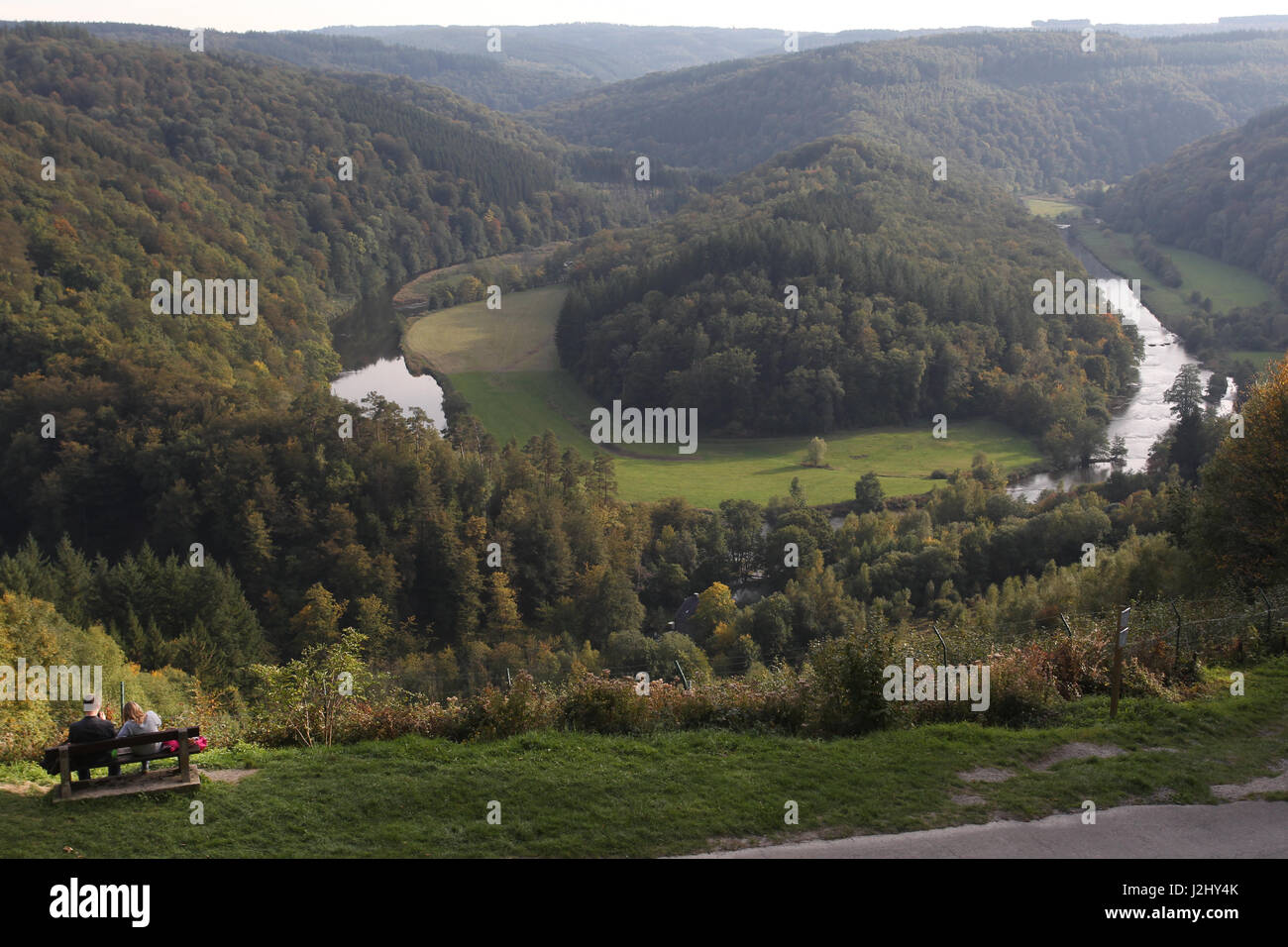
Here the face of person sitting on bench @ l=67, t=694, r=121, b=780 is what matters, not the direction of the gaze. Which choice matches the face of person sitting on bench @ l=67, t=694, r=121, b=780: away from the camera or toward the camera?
away from the camera

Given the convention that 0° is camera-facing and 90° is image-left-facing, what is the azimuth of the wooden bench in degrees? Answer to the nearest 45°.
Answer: approximately 180°

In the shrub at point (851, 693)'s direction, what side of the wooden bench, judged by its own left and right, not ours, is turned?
right

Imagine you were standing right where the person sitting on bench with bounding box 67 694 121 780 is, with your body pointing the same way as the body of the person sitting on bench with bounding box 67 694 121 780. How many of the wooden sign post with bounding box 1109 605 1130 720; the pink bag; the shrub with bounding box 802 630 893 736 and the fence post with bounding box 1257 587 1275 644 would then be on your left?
0

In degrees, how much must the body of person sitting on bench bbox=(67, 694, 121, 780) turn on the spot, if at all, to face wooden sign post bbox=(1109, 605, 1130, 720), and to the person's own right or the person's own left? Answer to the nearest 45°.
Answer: approximately 90° to the person's own right

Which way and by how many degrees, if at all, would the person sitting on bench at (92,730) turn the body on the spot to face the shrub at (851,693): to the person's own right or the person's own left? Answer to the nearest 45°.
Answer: approximately 90° to the person's own right

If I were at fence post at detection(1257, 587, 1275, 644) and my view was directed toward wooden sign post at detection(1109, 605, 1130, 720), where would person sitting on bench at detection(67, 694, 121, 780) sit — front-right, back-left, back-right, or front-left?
front-right

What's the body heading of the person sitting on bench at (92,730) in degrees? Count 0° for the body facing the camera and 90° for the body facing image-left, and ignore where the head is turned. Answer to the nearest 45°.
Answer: approximately 180°
